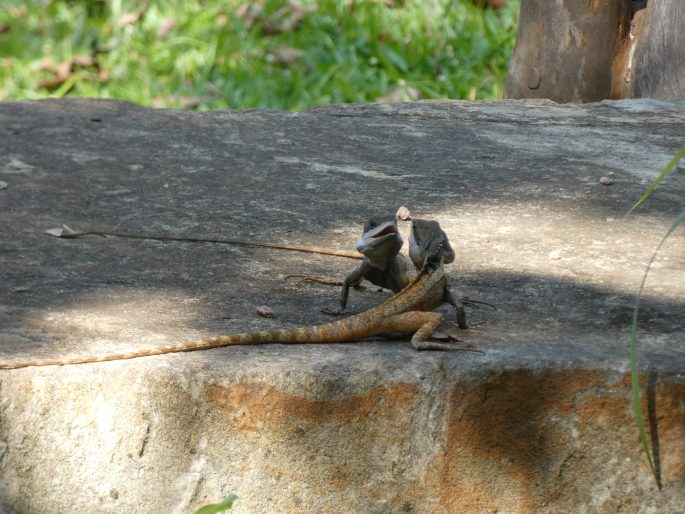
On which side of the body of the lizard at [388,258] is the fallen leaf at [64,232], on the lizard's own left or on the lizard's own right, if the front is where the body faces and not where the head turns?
on the lizard's own right

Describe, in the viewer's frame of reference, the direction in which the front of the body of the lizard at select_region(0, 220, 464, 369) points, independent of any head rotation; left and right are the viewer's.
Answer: facing away from the viewer and to the right of the viewer

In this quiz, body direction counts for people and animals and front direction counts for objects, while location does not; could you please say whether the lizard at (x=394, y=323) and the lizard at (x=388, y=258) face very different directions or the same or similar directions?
very different directions

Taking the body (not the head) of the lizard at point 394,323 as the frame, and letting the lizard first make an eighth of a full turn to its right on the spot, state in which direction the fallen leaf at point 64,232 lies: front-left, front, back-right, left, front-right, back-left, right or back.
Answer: back-left
